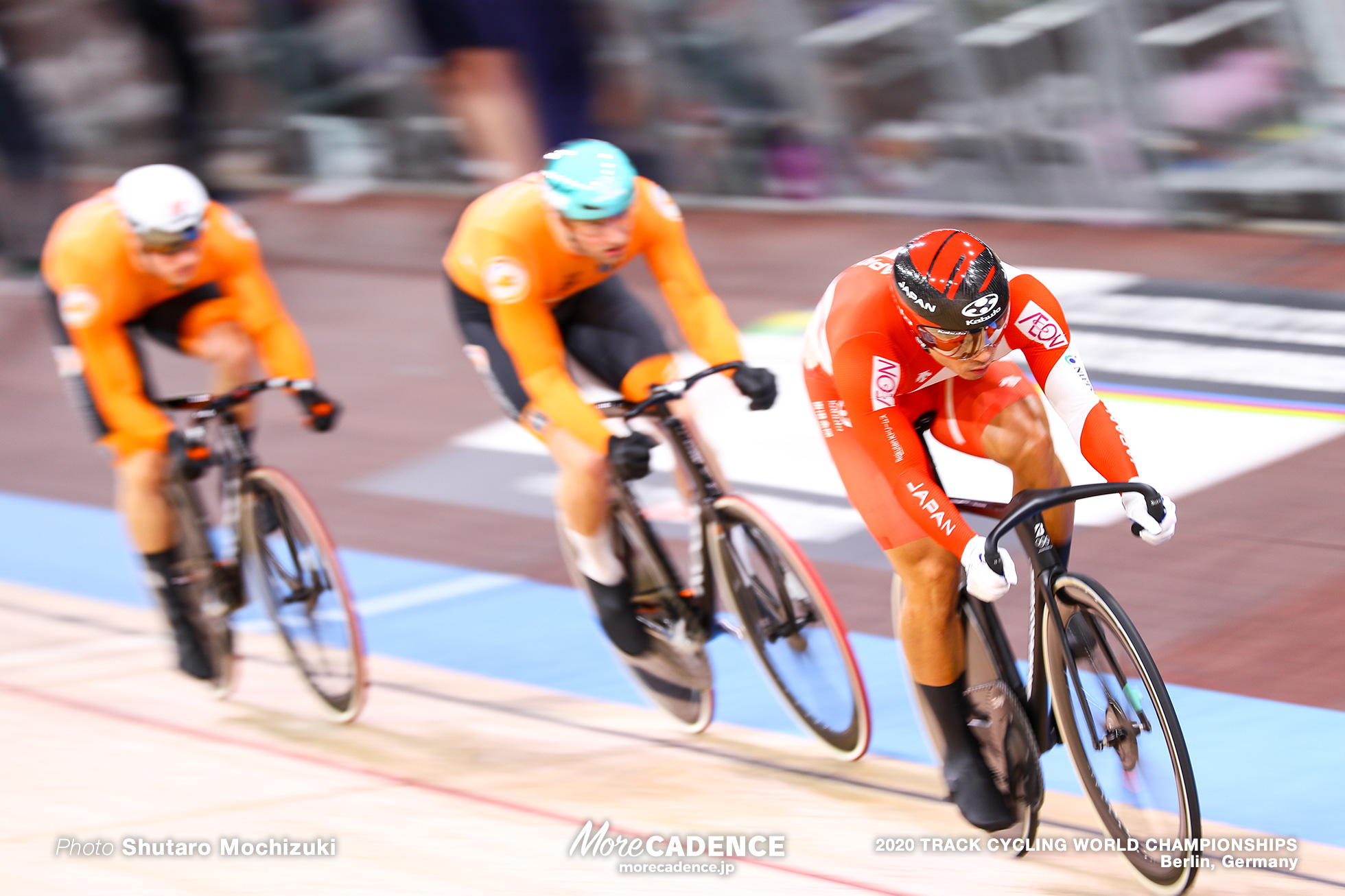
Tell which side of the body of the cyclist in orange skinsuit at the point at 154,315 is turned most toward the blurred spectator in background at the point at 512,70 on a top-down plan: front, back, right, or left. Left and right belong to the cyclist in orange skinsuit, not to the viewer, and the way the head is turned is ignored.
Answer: left

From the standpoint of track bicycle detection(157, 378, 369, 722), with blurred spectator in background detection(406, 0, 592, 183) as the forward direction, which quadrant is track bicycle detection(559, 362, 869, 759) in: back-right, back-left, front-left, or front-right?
back-right

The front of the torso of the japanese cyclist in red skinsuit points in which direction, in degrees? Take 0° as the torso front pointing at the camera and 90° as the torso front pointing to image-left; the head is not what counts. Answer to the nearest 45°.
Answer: approximately 315°

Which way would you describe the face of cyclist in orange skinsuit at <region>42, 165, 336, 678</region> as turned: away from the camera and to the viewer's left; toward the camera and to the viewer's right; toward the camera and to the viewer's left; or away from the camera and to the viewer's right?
toward the camera and to the viewer's right

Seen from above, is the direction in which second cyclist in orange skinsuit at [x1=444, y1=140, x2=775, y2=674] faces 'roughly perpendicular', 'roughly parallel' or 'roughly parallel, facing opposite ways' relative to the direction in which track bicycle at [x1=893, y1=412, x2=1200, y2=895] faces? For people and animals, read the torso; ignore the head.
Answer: roughly parallel

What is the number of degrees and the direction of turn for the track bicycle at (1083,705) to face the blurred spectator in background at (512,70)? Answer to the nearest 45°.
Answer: approximately 180°

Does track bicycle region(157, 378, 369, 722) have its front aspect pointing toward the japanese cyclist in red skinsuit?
yes

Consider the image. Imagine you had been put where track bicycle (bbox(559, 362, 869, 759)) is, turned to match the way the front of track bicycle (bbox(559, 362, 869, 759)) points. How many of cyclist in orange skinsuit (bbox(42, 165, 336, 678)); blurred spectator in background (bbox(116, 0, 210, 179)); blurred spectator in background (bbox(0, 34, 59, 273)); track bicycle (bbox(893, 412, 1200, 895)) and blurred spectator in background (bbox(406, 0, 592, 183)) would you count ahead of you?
1

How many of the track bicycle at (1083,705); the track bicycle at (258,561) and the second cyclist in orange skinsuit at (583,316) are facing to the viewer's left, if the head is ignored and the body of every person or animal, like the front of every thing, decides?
0

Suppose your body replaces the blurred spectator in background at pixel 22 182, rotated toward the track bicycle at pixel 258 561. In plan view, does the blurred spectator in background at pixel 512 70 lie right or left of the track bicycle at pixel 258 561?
left

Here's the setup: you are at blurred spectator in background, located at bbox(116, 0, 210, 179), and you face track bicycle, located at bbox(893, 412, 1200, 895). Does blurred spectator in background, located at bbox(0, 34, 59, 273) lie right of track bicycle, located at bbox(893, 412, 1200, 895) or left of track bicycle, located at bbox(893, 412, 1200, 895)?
right

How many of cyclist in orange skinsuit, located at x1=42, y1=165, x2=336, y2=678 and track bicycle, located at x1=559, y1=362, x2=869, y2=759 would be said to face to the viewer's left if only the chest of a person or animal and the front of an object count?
0

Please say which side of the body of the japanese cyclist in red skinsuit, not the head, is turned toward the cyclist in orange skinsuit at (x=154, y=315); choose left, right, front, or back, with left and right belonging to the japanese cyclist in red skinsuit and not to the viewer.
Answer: back

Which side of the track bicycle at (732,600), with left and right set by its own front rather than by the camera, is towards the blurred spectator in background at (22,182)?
back

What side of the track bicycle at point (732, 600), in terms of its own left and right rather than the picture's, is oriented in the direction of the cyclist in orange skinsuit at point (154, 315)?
back

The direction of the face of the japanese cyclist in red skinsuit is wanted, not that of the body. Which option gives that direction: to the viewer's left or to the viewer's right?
to the viewer's right

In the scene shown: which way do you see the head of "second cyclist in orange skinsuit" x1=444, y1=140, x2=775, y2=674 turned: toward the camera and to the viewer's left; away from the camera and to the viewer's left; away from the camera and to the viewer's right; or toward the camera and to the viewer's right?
toward the camera and to the viewer's right

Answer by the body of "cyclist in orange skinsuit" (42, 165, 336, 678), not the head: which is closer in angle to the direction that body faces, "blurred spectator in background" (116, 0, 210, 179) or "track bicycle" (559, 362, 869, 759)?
the track bicycle

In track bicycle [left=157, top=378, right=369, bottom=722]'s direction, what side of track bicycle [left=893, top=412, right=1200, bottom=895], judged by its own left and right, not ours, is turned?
back

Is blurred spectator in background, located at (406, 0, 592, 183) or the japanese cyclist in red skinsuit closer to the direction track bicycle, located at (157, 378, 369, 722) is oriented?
the japanese cyclist in red skinsuit

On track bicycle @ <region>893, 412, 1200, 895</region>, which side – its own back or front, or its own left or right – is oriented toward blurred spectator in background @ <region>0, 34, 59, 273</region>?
back
